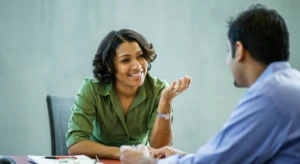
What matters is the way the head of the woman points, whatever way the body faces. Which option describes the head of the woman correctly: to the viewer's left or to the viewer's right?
to the viewer's right

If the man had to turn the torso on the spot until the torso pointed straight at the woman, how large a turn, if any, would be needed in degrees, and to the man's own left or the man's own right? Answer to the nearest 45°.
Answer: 0° — they already face them

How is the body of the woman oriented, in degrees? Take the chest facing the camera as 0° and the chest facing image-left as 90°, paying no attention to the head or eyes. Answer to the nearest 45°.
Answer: approximately 315°

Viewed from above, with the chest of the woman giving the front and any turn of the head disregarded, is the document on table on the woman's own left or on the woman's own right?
on the woman's own right

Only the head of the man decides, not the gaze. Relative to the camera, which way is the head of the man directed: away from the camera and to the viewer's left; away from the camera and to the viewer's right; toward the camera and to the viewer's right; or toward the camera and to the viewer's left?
away from the camera and to the viewer's left

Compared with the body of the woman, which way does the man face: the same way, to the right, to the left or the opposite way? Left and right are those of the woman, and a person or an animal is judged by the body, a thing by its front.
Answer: the opposite way

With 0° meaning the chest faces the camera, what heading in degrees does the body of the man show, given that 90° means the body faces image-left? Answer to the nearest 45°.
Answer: approximately 135°

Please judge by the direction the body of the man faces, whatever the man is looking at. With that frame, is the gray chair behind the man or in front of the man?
in front
